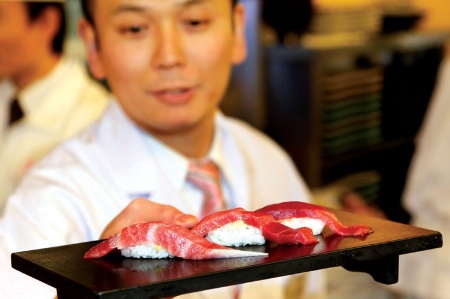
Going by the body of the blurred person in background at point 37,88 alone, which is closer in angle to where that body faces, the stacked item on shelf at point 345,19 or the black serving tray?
the black serving tray

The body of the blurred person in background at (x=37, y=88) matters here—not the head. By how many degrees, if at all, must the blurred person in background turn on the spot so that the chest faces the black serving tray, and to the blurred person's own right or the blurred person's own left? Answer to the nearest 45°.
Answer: approximately 45° to the blurred person's own left

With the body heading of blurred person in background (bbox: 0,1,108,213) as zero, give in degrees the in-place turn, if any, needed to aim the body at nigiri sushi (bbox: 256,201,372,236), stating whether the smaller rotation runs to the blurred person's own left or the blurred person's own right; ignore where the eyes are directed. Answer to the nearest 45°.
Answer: approximately 45° to the blurred person's own left

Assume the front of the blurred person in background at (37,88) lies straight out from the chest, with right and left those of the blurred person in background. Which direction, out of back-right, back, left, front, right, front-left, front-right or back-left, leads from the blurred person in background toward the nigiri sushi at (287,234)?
front-left

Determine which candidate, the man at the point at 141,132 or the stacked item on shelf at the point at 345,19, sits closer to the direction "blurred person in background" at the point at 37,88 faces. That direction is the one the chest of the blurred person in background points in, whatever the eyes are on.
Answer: the man
